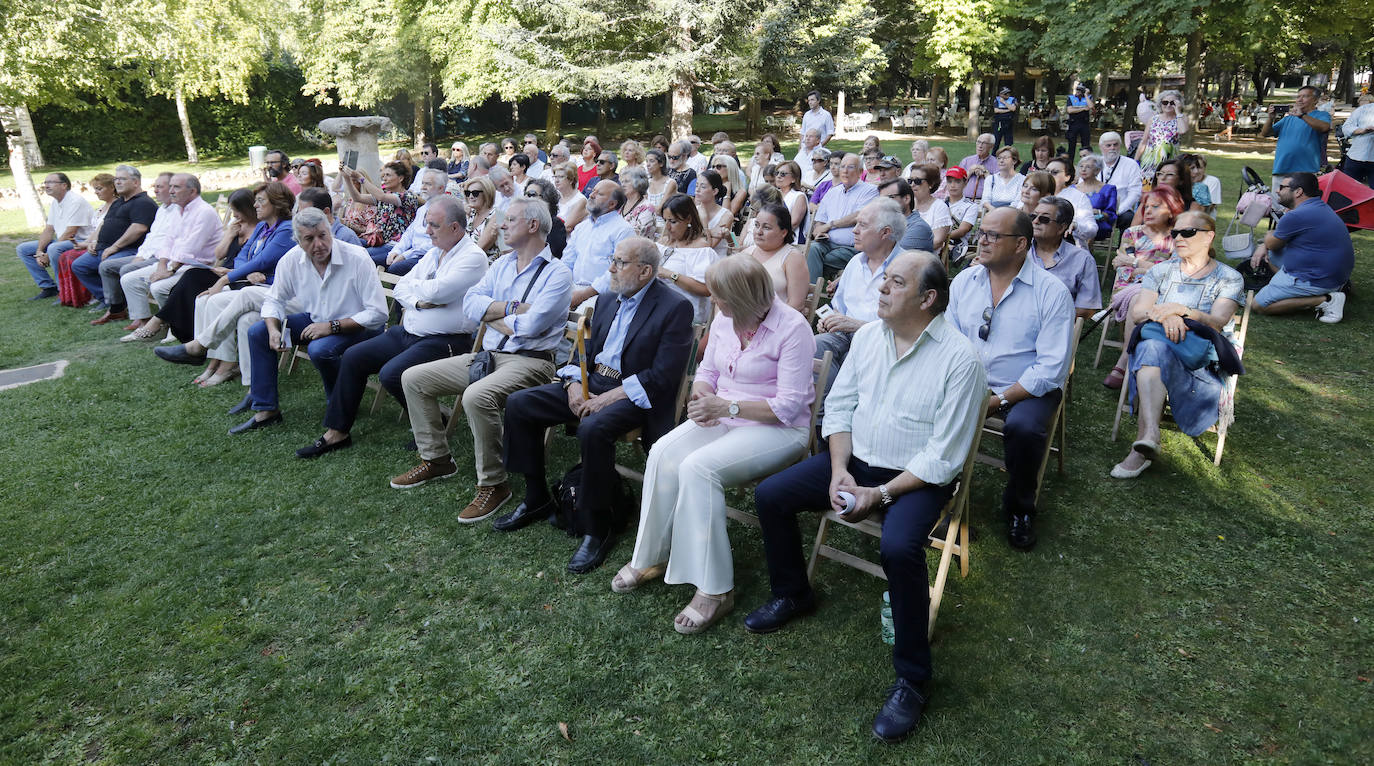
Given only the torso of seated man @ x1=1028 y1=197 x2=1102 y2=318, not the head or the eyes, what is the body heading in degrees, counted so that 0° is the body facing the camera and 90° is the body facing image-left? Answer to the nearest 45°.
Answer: approximately 45°

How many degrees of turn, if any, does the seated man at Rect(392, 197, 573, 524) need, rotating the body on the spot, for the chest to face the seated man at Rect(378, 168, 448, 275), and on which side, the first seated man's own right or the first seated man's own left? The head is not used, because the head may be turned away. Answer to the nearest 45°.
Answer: approximately 135° to the first seated man's own right

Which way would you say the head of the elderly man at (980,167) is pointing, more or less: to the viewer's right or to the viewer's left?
to the viewer's left

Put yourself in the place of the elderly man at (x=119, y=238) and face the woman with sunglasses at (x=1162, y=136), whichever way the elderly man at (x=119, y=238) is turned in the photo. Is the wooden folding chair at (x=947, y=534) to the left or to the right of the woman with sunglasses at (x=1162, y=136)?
right

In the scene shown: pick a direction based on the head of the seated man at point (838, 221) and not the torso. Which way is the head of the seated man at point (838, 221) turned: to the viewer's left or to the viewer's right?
to the viewer's left

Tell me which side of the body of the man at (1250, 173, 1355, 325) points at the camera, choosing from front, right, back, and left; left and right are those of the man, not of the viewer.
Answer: left

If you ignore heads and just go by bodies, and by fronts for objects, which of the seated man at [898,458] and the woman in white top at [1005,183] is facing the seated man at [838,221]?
the woman in white top

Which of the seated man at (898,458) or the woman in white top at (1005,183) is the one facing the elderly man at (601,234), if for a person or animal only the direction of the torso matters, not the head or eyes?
the woman in white top

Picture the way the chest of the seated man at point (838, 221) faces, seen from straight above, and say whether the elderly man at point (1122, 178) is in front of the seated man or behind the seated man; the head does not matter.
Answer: behind
